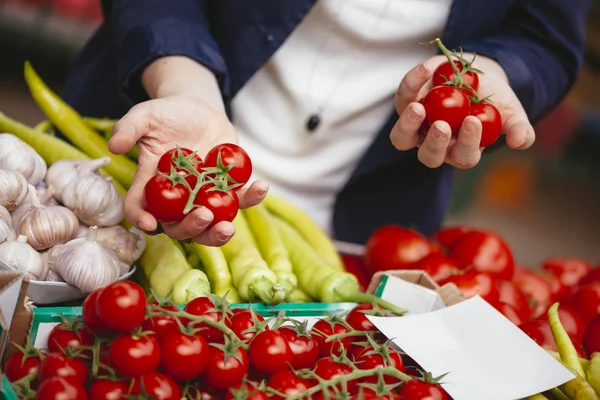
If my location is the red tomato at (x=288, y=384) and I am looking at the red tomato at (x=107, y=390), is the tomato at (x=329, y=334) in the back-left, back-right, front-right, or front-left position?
back-right

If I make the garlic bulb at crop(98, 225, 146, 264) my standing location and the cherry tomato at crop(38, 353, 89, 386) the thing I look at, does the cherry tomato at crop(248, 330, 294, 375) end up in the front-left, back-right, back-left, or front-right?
front-left

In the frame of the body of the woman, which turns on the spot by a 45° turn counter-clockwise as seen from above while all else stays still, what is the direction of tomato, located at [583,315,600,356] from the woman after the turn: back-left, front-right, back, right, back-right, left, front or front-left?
front

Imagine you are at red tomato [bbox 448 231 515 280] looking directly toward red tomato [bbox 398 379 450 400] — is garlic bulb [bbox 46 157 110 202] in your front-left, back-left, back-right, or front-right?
front-right

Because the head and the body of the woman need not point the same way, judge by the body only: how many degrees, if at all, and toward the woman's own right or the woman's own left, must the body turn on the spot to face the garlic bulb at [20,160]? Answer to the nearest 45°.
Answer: approximately 45° to the woman's own right

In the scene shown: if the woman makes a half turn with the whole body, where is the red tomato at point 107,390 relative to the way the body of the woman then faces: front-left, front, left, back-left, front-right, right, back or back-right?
back

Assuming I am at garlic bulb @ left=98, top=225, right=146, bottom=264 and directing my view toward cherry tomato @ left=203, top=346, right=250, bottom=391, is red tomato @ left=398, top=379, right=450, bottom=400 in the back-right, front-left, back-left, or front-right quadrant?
front-left

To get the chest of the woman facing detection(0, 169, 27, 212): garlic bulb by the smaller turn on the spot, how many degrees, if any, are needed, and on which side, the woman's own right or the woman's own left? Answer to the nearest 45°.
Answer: approximately 45° to the woman's own right

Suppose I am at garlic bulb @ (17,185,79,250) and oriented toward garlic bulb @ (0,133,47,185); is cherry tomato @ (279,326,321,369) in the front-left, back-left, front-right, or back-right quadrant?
back-right

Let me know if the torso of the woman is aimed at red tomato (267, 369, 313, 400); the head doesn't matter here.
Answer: yes

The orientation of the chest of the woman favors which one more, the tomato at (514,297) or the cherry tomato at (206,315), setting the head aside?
the cherry tomato

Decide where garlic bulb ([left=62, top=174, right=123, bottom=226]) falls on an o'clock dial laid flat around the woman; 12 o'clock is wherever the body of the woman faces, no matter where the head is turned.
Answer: The garlic bulb is roughly at 1 o'clock from the woman.

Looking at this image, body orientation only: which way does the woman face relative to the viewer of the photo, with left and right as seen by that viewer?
facing the viewer

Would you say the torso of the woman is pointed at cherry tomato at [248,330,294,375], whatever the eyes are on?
yes

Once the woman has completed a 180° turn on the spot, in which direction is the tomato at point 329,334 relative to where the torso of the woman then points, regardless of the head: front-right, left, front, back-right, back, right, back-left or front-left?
back

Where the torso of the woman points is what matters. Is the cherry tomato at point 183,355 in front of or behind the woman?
in front
